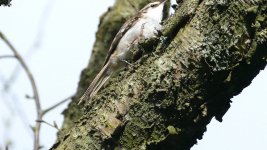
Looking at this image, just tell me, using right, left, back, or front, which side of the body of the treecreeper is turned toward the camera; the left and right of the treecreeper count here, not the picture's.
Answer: right
